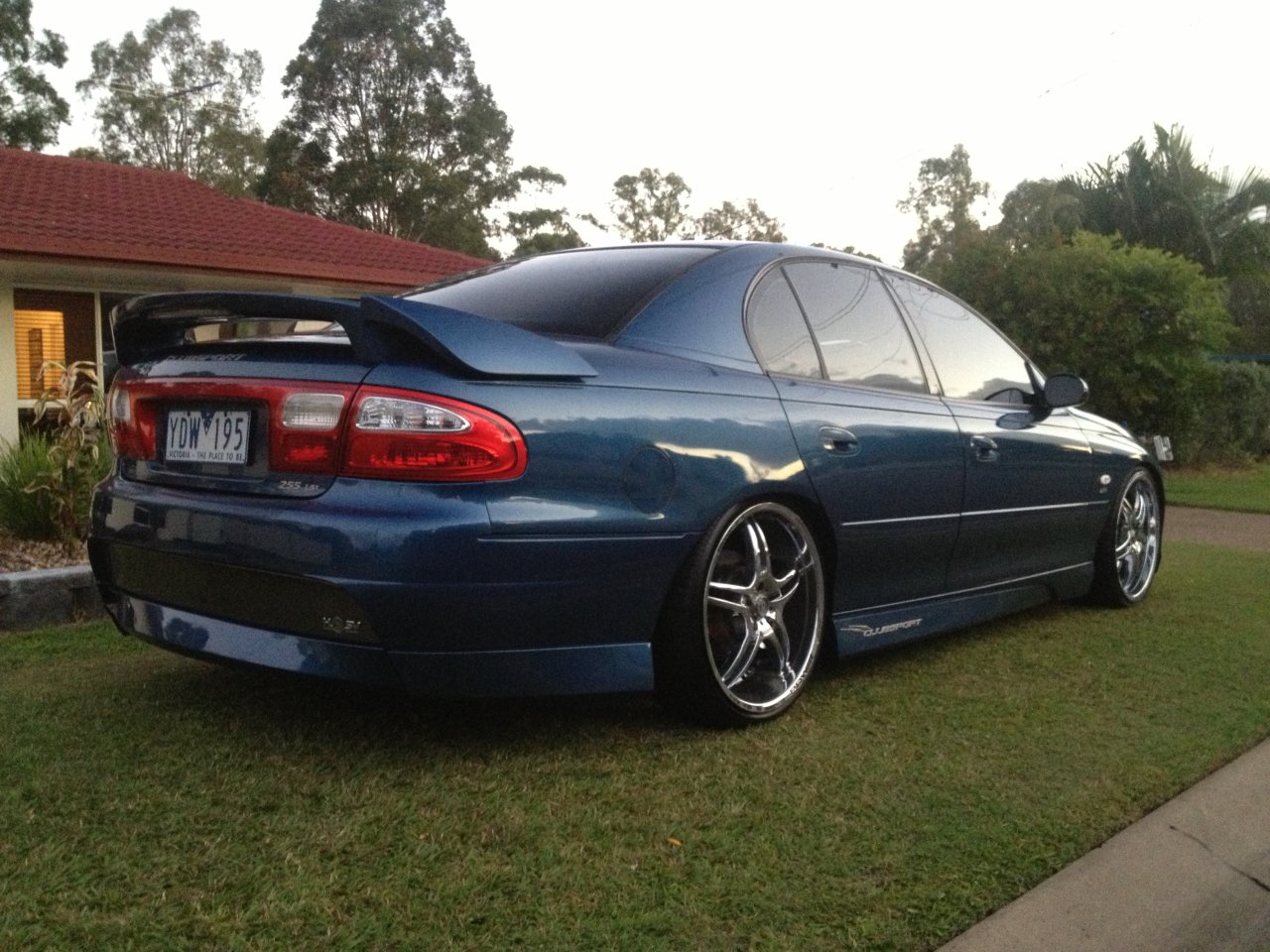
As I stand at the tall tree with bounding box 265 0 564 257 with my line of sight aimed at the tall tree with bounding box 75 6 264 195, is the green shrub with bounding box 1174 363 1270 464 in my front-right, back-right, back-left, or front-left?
back-left

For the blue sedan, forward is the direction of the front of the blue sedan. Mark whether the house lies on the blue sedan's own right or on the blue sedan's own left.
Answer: on the blue sedan's own left

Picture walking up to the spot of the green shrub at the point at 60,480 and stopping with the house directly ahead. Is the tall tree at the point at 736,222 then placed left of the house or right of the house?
right

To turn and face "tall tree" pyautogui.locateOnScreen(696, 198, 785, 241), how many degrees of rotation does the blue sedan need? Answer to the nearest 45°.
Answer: approximately 45° to its left

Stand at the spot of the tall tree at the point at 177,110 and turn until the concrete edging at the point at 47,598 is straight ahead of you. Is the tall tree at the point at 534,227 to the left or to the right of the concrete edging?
left

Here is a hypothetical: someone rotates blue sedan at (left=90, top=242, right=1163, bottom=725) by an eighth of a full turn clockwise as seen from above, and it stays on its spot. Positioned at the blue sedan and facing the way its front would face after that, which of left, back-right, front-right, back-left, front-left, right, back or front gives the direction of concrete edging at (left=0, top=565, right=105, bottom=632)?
back-left

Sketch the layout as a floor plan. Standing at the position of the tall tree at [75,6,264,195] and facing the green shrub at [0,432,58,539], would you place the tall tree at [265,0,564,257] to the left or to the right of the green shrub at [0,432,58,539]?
left

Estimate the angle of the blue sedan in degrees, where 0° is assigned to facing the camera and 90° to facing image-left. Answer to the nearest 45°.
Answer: approximately 225°

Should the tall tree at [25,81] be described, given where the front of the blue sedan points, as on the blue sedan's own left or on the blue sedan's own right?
on the blue sedan's own left

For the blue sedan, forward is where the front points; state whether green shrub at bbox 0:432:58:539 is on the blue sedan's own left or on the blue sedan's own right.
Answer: on the blue sedan's own left

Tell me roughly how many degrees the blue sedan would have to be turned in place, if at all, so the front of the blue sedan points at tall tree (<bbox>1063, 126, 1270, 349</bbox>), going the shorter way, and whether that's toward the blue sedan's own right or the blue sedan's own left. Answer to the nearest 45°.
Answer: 0° — it already faces it

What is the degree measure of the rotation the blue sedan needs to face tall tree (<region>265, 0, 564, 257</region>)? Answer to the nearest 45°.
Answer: approximately 45° to its left

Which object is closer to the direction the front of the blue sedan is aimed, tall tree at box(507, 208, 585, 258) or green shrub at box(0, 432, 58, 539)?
the tall tree
